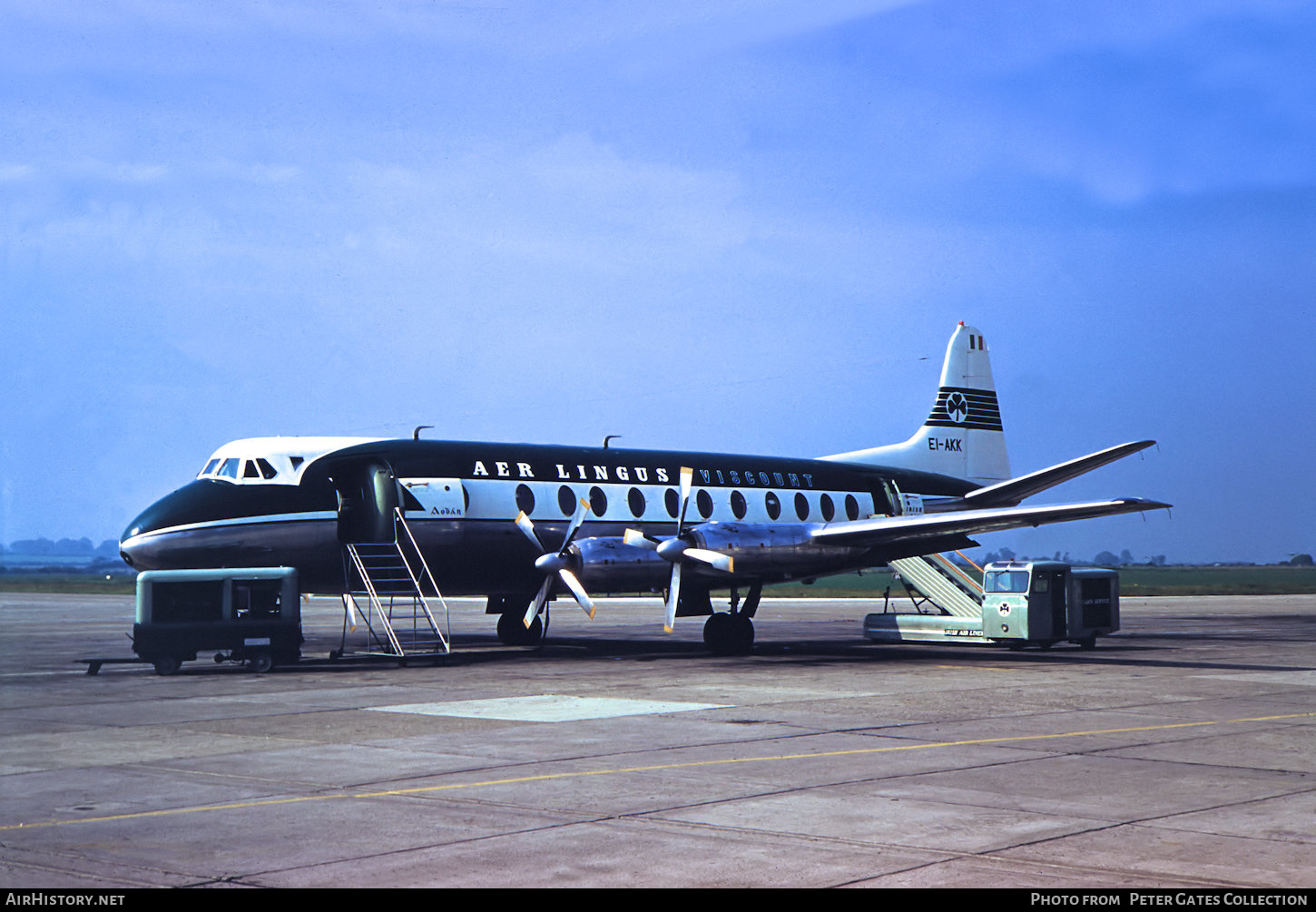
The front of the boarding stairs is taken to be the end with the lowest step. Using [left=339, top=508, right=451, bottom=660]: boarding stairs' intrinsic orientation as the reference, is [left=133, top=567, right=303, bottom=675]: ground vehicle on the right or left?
on its right

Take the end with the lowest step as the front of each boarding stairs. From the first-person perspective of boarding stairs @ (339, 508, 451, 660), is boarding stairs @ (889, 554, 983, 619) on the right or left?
on its left

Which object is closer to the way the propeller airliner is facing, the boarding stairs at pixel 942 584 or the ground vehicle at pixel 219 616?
the ground vehicle

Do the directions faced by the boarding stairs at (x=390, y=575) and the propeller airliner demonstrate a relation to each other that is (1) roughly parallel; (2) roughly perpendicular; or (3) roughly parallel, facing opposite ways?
roughly perpendicular

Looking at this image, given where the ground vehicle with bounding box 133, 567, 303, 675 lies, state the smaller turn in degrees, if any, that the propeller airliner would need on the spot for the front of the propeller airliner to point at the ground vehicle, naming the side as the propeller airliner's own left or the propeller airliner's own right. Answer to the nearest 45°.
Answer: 0° — it already faces it

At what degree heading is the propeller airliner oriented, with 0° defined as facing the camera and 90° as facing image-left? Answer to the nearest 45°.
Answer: approximately 45°

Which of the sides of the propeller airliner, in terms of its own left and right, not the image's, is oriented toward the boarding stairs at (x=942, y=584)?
back
